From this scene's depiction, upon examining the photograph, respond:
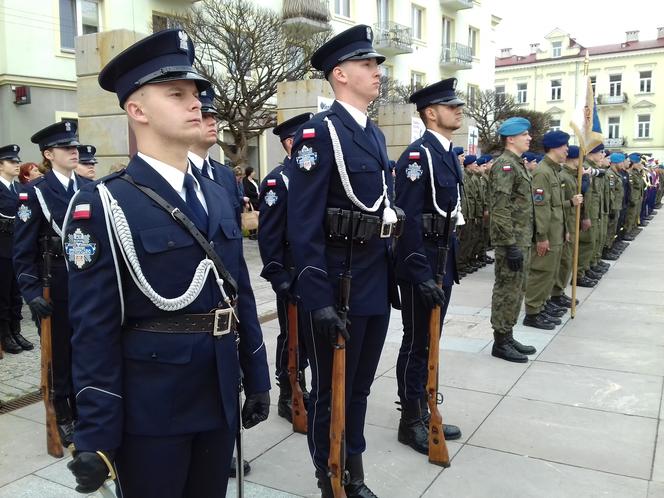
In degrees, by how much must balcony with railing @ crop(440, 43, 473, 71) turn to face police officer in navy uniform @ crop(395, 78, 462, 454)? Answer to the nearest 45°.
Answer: approximately 45° to its right

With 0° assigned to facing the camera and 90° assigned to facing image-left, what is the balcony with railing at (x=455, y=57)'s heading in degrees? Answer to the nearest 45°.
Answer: approximately 315°
